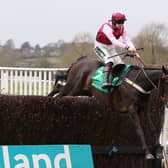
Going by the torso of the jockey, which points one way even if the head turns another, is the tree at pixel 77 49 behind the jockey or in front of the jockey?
behind

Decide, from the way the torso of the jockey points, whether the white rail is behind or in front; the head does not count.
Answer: behind

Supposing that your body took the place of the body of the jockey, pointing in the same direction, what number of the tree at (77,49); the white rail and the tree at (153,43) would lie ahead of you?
0

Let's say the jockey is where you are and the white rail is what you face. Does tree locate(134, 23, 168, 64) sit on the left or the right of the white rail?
right

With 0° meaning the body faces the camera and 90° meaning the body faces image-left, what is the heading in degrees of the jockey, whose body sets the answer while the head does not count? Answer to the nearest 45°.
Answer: approximately 315°

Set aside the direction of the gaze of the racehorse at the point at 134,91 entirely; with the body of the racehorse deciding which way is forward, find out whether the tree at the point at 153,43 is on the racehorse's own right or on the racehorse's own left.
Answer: on the racehorse's own left

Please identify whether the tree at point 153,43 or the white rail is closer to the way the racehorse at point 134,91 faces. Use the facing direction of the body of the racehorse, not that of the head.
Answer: the tree

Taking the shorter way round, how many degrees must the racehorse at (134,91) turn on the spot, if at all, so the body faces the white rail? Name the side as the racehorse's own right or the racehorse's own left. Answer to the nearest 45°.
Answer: approximately 135° to the racehorse's own left

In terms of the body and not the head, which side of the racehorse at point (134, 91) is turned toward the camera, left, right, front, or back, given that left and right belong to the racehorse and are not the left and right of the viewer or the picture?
right

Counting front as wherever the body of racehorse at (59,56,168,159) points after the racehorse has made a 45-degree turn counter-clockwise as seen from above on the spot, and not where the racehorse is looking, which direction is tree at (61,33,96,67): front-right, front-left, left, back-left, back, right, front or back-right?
front-left
